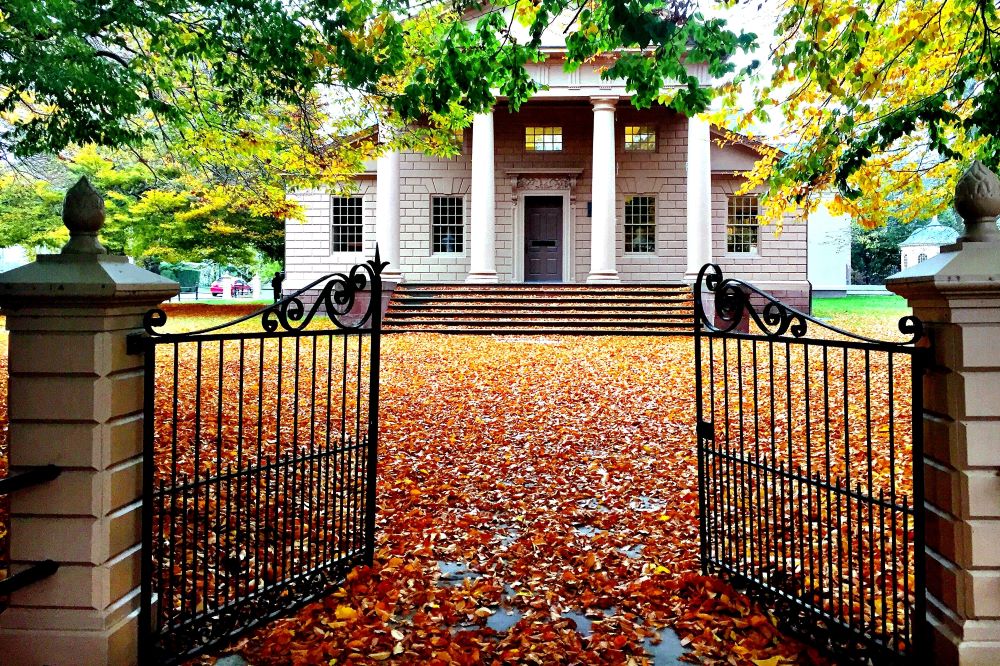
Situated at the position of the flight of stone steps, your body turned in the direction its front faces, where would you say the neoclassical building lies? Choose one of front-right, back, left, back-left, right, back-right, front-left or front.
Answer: back

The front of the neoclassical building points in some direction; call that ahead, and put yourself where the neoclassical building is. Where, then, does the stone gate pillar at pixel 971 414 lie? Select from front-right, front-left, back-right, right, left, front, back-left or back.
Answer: front

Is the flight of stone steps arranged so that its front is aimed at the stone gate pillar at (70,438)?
yes

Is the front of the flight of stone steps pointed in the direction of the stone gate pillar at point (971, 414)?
yes

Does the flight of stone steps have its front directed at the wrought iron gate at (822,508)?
yes

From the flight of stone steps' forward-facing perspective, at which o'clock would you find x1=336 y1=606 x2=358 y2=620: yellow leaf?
The yellow leaf is roughly at 12 o'clock from the flight of stone steps.

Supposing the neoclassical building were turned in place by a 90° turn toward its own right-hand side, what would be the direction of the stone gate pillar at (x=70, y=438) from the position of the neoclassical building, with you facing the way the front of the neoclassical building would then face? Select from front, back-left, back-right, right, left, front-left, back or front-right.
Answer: left

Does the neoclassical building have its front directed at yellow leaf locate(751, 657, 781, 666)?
yes

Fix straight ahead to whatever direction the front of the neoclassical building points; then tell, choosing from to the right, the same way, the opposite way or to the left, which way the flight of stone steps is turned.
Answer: the same way

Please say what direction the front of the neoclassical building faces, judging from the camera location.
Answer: facing the viewer

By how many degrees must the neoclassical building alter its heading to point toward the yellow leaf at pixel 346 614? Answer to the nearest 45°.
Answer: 0° — it already faces it

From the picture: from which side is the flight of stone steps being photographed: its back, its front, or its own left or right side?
front

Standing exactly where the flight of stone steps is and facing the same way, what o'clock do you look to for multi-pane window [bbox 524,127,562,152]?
The multi-pane window is roughly at 6 o'clock from the flight of stone steps.

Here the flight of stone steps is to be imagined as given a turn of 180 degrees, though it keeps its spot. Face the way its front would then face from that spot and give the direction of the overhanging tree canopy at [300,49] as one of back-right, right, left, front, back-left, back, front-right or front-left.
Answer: back

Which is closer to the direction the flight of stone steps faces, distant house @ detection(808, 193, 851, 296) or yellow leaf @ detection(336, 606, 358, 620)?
the yellow leaf

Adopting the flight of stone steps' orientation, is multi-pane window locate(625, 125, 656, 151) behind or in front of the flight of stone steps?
behind

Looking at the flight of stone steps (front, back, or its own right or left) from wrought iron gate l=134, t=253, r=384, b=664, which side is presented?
front

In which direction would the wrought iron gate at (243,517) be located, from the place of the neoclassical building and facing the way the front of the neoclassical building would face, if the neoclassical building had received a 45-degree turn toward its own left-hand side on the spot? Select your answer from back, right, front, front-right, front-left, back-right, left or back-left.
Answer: front-right

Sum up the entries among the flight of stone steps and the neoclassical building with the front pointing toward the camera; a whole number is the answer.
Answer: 2
